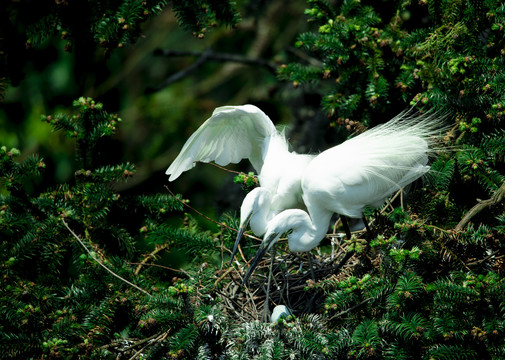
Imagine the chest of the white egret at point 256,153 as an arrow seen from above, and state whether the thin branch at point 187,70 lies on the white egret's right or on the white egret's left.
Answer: on the white egret's right

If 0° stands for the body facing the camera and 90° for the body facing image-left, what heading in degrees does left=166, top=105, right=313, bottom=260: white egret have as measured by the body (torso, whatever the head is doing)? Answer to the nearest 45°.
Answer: approximately 45°

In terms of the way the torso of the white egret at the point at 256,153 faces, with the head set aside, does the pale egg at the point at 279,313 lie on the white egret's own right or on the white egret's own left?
on the white egret's own left

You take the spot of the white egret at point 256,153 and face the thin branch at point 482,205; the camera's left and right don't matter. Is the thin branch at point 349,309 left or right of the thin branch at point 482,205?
right

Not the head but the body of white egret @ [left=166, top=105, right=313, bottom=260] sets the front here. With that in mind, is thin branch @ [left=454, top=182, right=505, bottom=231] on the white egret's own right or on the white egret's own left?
on the white egret's own left
